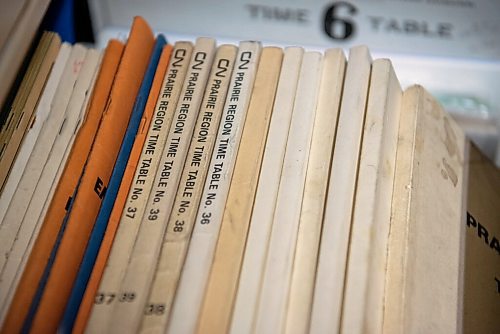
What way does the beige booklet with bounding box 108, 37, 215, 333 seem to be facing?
to the viewer's right

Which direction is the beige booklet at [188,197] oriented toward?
to the viewer's right

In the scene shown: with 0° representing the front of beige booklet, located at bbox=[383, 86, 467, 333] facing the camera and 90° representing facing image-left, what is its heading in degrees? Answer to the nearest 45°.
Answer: approximately 315°

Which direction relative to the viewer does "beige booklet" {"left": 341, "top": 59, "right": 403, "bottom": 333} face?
to the viewer's right

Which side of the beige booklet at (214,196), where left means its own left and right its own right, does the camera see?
right
